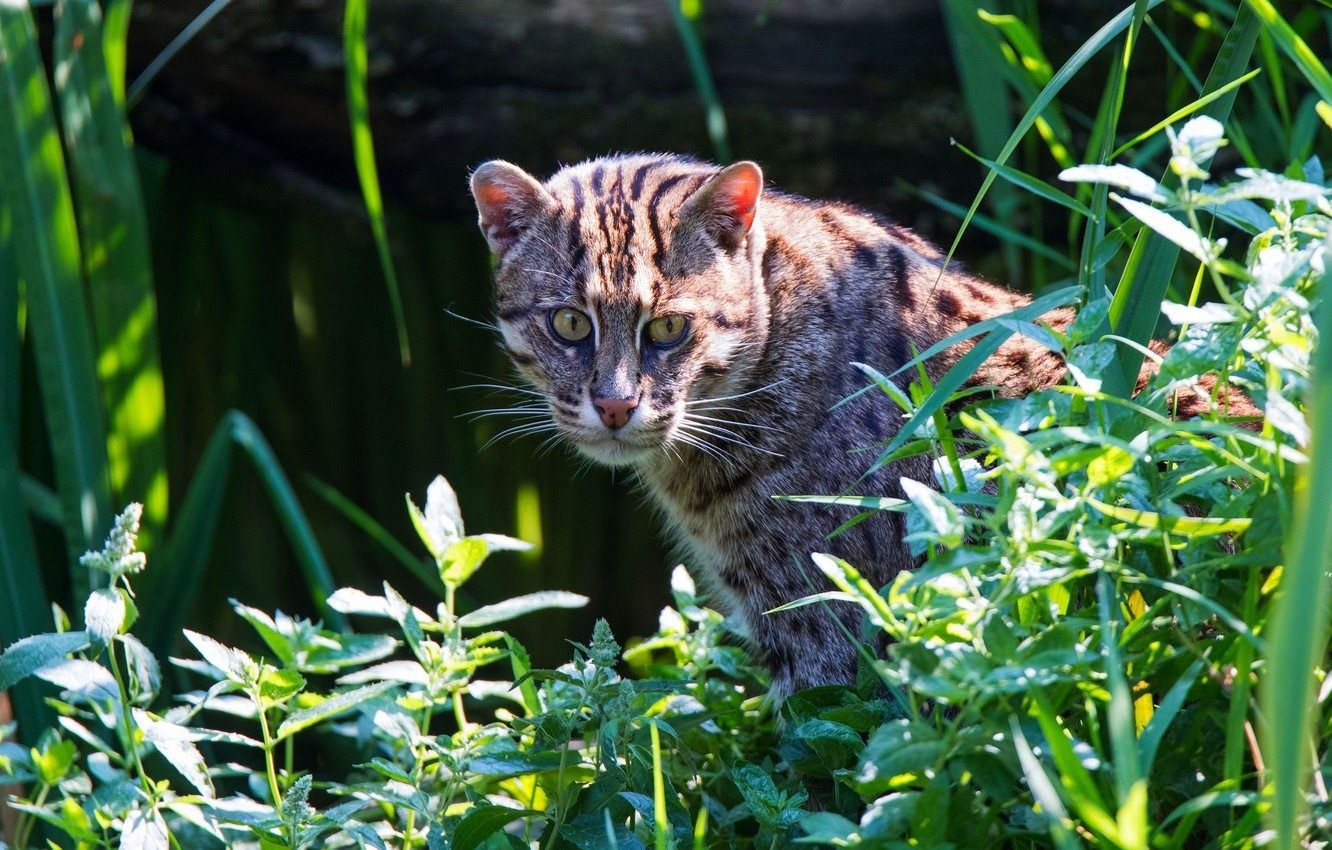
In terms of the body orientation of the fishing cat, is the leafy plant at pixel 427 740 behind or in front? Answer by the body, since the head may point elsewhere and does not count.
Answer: in front

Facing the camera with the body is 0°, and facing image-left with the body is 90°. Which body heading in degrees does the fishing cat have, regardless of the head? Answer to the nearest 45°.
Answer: approximately 45°

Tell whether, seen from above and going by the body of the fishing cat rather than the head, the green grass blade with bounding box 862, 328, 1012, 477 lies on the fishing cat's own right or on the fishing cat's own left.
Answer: on the fishing cat's own left

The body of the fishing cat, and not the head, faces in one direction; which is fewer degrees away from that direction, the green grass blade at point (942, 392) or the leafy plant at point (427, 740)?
the leafy plant

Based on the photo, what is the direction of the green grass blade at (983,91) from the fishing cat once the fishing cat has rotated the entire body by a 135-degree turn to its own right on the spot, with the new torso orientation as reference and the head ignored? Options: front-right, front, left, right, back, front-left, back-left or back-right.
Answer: front-right
